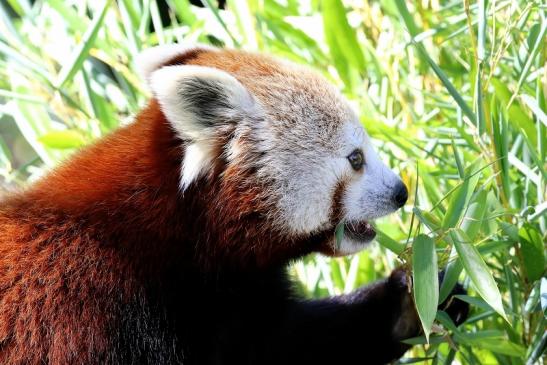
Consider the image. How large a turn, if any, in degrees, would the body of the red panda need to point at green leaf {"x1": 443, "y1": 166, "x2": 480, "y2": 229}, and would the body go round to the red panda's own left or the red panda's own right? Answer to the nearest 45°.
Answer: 0° — it already faces it

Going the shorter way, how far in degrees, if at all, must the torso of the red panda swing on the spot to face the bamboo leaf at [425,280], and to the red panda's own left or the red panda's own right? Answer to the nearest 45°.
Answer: approximately 45° to the red panda's own right

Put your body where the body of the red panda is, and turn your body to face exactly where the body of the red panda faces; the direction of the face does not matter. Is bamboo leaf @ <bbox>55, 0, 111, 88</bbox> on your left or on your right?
on your left

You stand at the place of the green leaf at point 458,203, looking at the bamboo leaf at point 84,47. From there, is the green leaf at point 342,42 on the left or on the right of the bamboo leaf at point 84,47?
right

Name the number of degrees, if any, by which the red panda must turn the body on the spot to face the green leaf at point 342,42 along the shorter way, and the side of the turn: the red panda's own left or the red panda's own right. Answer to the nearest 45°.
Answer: approximately 45° to the red panda's own left

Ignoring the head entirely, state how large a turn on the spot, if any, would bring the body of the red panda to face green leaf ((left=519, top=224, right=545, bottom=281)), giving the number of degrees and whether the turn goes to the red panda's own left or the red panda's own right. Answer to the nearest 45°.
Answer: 0° — it already faces it

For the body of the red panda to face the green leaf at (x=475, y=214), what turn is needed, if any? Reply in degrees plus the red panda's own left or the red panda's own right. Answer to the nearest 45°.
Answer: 0° — it already faces it

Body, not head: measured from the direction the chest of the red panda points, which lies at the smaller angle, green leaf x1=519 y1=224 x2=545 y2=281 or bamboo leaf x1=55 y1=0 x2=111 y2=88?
the green leaf

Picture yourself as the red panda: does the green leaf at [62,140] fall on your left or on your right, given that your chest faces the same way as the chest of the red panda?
on your left

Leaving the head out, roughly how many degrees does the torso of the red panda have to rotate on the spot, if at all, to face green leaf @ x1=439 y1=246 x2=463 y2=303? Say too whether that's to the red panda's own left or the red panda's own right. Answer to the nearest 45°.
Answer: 0° — it already faces it

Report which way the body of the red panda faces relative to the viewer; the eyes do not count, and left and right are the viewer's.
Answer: facing to the right of the viewer
